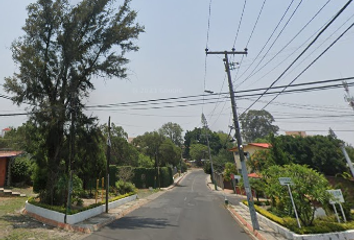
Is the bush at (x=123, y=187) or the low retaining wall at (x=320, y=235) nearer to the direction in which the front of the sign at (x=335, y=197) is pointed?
the low retaining wall

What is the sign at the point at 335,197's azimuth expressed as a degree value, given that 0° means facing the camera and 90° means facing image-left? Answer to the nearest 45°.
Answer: approximately 0°

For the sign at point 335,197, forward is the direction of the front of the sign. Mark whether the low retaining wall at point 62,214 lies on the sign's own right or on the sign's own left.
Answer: on the sign's own right

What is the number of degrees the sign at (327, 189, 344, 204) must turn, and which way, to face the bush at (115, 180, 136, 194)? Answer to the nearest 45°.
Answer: approximately 90° to its right

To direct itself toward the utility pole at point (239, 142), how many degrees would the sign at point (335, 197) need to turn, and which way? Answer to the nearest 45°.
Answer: approximately 90° to its right

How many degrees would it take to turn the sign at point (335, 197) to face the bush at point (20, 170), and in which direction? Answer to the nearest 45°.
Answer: approximately 90° to its right

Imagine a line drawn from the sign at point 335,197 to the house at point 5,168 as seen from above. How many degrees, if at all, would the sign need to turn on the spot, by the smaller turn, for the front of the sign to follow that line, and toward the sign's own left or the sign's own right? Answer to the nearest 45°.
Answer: approximately 90° to the sign's own right

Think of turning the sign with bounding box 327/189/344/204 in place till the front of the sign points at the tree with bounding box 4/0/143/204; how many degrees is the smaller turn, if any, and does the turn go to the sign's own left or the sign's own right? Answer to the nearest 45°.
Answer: approximately 45° to the sign's own right

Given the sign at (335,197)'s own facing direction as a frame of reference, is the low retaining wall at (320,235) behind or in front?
in front

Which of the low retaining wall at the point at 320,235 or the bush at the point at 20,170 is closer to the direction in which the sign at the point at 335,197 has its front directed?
the low retaining wall
